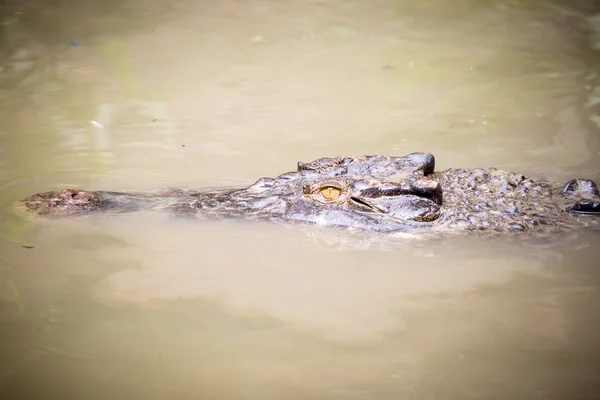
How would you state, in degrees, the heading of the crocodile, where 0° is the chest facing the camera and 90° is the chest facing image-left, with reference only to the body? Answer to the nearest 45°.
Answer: approximately 90°

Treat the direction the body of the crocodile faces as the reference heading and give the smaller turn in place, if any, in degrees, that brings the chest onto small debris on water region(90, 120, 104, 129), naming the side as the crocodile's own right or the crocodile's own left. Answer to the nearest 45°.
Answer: approximately 45° to the crocodile's own right
